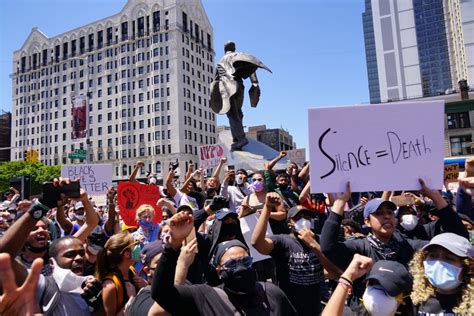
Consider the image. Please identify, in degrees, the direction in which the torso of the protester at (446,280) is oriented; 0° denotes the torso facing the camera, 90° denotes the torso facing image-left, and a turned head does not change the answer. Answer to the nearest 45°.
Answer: approximately 0°

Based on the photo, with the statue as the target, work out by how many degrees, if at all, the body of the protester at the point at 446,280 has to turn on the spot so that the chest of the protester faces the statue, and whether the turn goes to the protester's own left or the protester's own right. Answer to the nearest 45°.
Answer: approximately 135° to the protester's own right

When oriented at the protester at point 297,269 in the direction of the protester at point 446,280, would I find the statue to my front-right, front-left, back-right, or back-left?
back-left

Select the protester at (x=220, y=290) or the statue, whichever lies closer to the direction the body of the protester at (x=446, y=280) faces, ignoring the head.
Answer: the protester

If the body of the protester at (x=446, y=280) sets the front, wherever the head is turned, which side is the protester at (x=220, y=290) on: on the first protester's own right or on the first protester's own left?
on the first protester's own right

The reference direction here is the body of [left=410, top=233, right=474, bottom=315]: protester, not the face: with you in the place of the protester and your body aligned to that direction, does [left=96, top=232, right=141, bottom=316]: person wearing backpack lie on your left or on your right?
on your right
